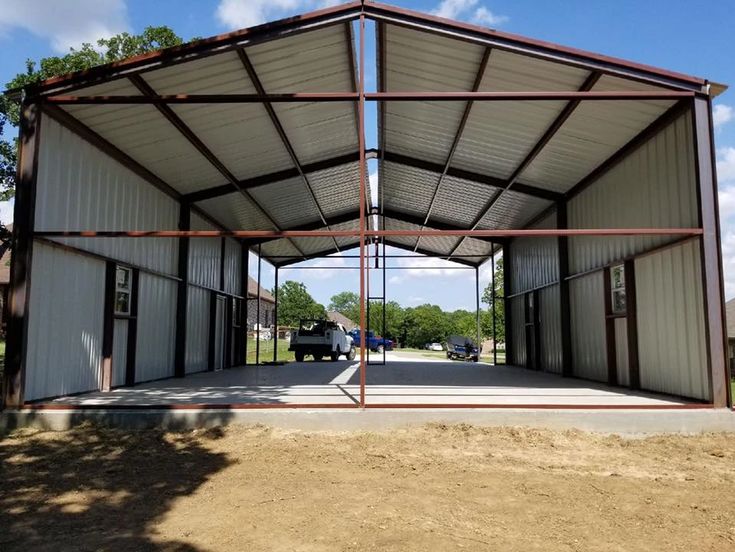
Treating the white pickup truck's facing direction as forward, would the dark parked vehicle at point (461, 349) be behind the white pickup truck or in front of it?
in front

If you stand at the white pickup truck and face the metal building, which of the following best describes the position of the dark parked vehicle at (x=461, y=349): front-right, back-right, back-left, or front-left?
back-left
